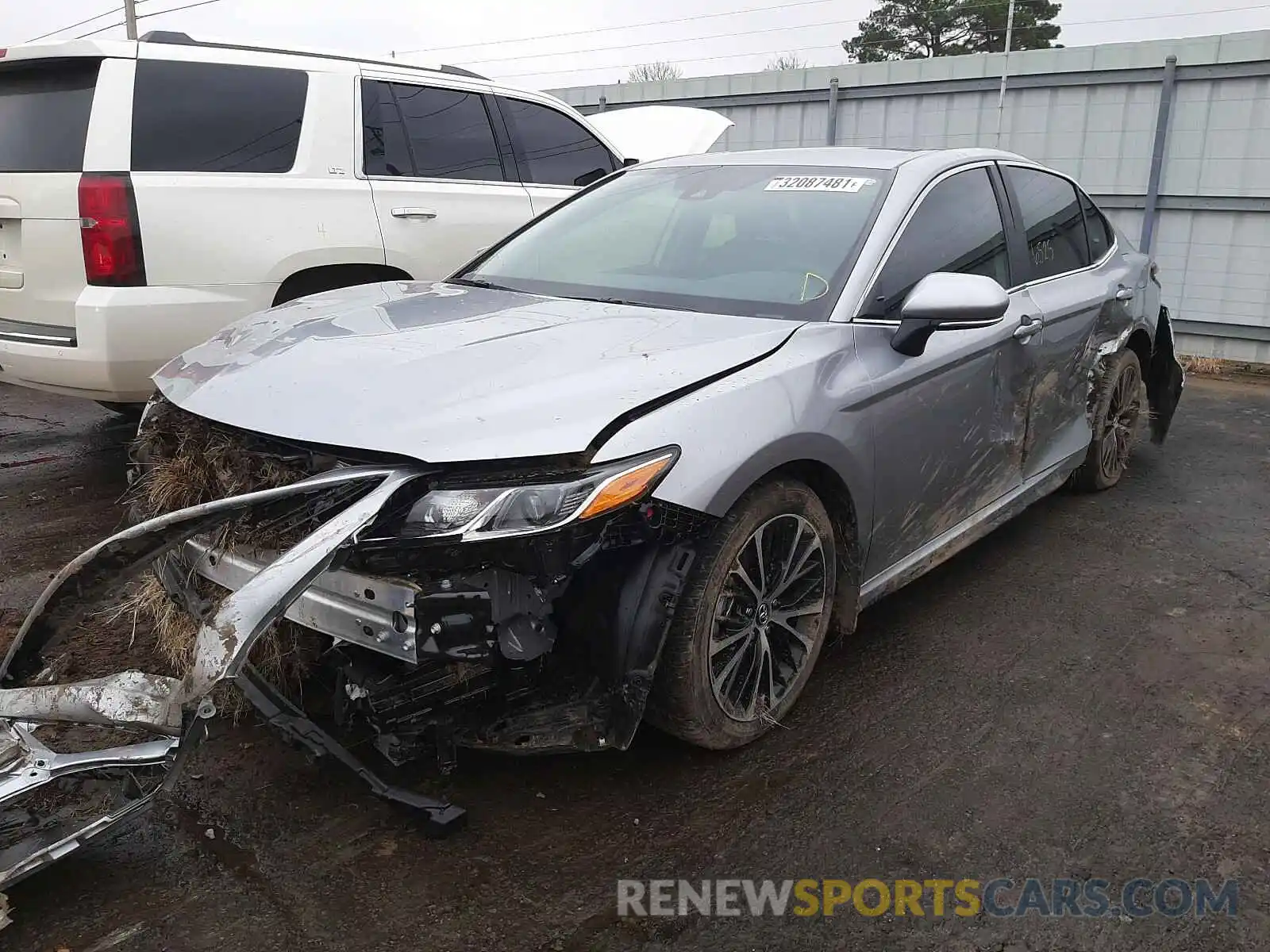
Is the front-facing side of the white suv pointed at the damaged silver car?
no

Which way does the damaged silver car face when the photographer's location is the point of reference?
facing the viewer and to the left of the viewer

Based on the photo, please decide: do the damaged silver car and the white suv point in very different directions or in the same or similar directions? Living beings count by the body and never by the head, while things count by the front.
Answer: very different directions

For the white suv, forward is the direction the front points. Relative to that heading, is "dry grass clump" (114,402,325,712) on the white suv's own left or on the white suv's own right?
on the white suv's own right

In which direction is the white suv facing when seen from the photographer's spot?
facing away from the viewer and to the right of the viewer

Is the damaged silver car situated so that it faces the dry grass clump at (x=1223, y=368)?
no

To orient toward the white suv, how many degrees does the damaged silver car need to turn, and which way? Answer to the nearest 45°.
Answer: approximately 90° to its right
